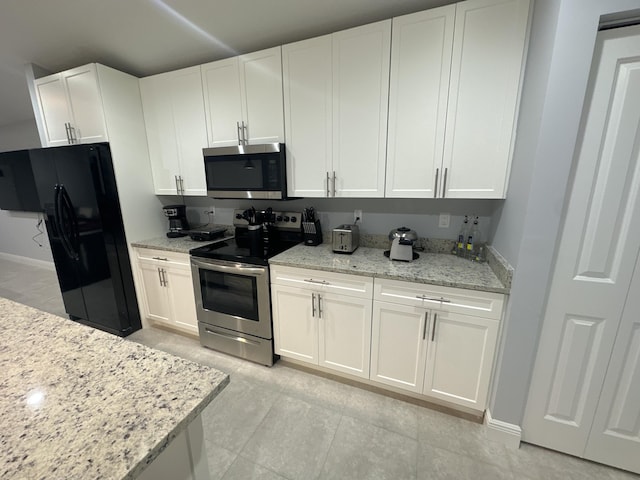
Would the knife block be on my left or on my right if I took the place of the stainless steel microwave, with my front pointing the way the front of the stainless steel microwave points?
on my left

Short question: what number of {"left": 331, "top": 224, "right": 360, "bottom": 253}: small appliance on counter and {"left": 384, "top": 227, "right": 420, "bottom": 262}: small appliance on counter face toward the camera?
2

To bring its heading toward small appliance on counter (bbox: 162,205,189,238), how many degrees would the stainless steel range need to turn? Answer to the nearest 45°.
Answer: approximately 90° to its right

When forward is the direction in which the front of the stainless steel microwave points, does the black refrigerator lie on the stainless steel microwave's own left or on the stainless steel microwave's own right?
on the stainless steel microwave's own right

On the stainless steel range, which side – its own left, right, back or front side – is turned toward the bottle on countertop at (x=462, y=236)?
left

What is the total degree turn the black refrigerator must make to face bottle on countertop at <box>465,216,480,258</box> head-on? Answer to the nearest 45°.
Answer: approximately 90° to its left

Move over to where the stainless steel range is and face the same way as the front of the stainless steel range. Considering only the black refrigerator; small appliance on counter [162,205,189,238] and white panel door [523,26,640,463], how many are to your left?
1

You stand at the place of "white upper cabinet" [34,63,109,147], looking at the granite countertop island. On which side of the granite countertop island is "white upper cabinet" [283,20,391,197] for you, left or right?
left

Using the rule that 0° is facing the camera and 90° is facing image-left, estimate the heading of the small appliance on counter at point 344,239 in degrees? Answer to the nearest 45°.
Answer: approximately 0°

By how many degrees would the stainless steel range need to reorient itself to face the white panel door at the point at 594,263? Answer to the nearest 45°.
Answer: approximately 90° to its left

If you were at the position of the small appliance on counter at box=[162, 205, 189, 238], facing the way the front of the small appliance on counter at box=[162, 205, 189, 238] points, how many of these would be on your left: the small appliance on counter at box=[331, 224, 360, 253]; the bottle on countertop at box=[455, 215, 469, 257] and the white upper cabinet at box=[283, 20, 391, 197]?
3

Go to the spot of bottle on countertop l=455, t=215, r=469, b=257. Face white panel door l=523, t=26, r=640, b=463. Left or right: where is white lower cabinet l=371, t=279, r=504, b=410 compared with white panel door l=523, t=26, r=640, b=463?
right

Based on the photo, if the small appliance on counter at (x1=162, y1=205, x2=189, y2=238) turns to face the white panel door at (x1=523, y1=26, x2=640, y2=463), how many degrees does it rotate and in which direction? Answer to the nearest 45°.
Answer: approximately 90° to its left
